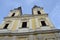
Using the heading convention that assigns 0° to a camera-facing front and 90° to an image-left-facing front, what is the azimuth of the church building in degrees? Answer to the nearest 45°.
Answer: approximately 0°
